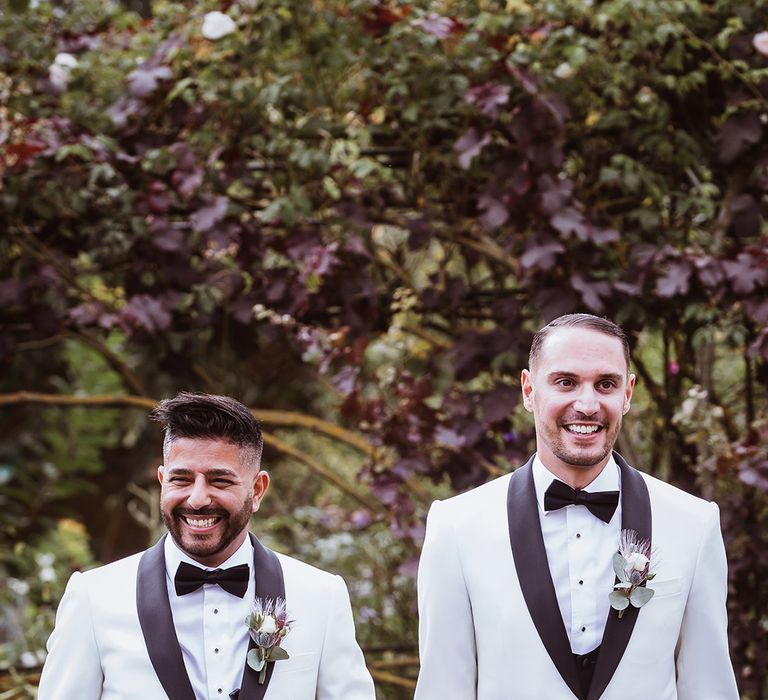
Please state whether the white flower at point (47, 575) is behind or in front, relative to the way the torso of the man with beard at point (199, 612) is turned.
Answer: behind

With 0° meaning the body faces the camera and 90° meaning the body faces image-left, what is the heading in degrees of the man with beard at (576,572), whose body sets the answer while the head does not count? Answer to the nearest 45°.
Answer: approximately 0°

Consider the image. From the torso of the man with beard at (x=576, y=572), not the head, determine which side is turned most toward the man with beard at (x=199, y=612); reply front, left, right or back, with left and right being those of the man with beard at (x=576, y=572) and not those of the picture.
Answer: right
